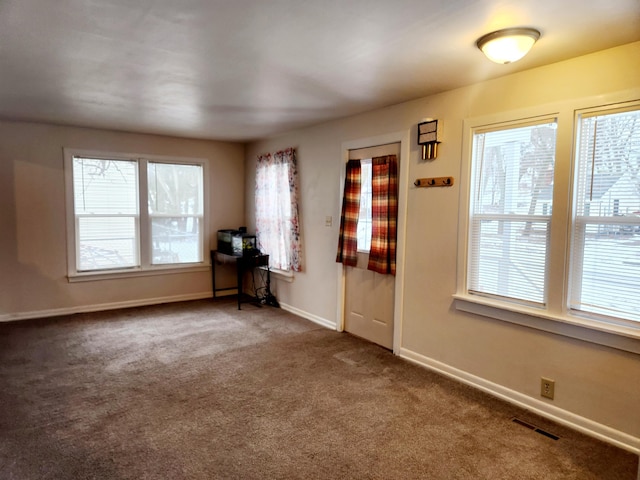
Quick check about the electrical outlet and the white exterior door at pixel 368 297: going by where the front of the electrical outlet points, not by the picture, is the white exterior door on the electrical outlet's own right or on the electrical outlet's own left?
on the electrical outlet's own right

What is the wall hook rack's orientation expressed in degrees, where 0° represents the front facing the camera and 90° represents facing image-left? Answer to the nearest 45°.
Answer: approximately 45°

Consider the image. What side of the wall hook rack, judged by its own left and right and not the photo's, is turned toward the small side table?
right

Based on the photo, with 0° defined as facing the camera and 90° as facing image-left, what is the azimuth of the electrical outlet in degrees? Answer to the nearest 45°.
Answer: approximately 45°

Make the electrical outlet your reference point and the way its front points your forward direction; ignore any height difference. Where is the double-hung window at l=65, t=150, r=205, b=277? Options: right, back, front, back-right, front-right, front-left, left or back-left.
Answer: front-right

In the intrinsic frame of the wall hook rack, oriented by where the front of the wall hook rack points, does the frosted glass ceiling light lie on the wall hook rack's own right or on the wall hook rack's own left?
on the wall hook rack's own left

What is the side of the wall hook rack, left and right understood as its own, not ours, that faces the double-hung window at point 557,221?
left
